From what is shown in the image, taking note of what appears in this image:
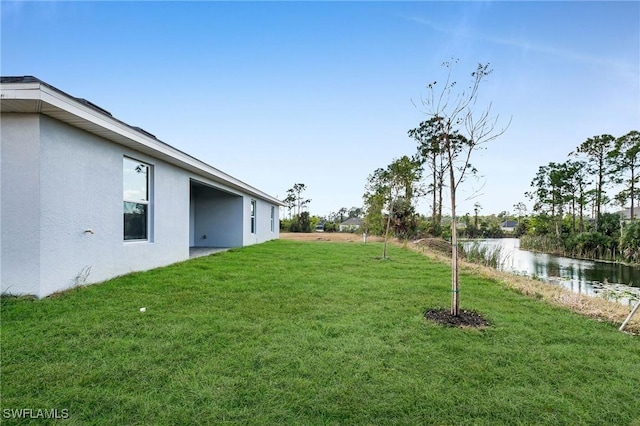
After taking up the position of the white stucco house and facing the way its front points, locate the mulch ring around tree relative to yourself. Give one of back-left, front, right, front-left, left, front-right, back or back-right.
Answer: back

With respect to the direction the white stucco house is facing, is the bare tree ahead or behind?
behind

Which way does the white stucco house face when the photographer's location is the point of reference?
facing away from the viewer and to the left of the viewer
